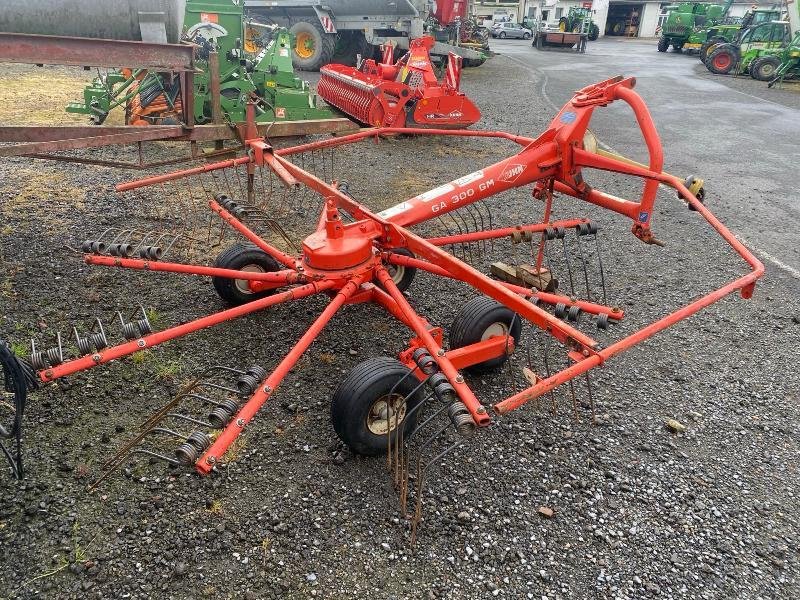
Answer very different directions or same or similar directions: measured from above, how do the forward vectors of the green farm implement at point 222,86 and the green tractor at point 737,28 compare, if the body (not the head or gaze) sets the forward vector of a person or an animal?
very different directions

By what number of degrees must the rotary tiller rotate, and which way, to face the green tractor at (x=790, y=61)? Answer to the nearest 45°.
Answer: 0° — it already faces it

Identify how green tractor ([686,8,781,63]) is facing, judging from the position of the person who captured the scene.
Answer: facing the viewer and to the left of the viewer

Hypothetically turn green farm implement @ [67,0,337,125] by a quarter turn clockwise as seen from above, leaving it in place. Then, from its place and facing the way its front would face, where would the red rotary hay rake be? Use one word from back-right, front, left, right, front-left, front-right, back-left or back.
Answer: front

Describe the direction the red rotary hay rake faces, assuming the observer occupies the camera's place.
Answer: facing away from the viewer and to the right of the viewer

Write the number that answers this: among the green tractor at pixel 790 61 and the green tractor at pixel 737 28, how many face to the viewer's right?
0

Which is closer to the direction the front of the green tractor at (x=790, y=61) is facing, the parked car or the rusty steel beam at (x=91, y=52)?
the rusty steel beam

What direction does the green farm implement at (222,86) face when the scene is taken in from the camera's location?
facing to the right of the viewer

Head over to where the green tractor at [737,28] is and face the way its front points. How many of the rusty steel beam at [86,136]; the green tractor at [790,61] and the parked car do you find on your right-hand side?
1

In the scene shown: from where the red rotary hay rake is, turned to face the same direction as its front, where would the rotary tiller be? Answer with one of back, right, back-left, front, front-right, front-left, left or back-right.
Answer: front-left

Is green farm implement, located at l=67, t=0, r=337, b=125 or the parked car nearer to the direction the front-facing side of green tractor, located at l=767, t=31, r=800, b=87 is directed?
the green farm implement
